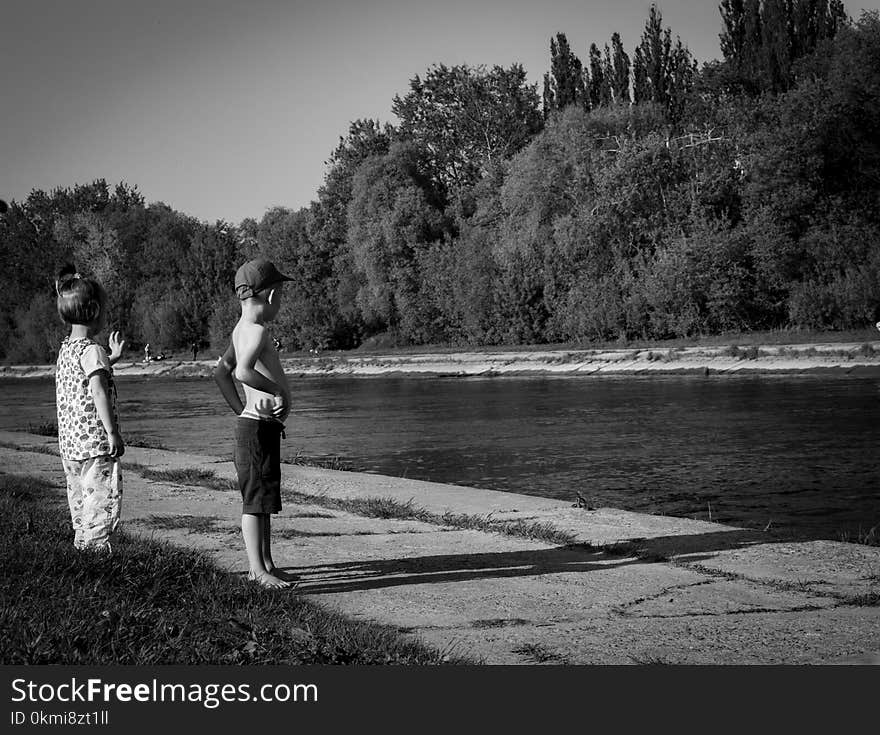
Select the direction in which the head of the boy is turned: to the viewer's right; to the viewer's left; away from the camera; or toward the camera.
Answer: to the viewer's right

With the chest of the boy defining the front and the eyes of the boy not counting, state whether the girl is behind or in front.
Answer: behind

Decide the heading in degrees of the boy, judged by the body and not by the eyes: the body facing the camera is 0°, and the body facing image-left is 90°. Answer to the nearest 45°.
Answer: approximately 270°

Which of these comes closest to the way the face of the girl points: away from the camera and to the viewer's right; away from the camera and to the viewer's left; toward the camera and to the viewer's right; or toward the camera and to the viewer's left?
away from the camera and to the viewer's right

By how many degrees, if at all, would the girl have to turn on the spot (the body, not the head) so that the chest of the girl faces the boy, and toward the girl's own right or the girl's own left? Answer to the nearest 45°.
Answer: approximately 90° to the girl's own right

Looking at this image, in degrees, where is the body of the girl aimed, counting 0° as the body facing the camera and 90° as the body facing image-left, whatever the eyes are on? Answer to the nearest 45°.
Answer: approximately 225°

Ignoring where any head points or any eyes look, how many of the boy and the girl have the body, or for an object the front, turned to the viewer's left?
0
